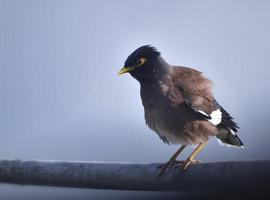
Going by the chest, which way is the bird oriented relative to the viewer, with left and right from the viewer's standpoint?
facing the viewer and to the left of the viewer
